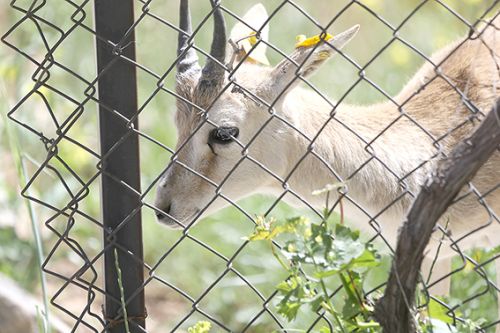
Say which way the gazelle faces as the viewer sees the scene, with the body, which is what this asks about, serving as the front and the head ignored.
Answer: to the viewer's left
